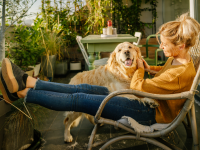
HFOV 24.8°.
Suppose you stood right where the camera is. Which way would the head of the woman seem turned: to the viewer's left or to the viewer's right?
to the viewer's left

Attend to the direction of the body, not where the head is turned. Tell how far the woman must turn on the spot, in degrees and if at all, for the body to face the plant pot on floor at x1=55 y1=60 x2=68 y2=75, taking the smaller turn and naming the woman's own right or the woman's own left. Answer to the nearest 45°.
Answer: approximately 90° to the woman's own right

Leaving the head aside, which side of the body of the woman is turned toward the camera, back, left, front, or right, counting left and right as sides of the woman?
left

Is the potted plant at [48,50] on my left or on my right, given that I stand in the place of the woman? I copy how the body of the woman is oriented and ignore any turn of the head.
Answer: on my right
